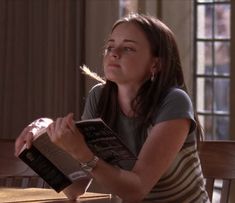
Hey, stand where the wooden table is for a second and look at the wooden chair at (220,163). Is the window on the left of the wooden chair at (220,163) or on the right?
left

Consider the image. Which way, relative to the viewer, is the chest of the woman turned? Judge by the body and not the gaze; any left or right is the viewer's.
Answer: facing the viewer and to the left of the viewer

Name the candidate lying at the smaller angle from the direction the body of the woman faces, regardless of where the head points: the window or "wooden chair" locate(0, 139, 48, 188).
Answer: the wooden chair

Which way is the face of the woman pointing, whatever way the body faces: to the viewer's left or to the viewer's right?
to the viewer's left

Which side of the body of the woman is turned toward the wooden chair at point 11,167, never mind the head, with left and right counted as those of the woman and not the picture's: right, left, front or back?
right

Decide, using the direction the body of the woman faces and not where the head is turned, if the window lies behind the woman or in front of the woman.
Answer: behind
